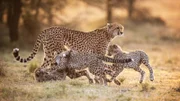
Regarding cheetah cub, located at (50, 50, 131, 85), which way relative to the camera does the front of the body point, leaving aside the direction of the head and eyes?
to the viewer's left

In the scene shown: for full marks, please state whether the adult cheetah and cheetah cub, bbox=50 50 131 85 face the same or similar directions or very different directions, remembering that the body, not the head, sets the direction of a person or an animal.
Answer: very different directions

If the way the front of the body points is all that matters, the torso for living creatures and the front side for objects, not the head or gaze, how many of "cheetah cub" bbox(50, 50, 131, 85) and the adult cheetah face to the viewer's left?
1

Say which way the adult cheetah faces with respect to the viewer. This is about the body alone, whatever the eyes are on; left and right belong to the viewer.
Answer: facing to the right of the viewer
